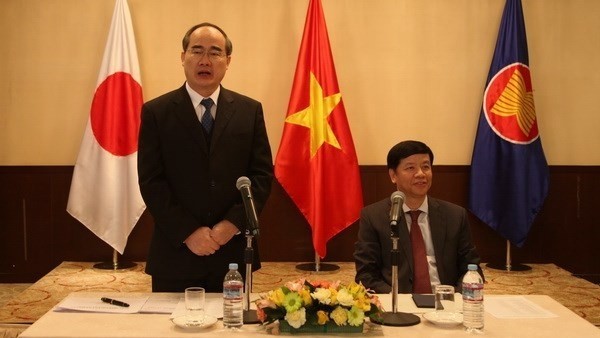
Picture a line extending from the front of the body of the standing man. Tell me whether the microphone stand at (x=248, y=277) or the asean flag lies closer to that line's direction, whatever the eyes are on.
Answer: the microphone stand

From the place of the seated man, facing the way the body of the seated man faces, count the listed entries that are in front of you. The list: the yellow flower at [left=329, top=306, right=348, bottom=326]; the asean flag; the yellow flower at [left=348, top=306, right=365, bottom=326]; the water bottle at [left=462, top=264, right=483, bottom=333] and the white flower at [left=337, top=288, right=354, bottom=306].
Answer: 4

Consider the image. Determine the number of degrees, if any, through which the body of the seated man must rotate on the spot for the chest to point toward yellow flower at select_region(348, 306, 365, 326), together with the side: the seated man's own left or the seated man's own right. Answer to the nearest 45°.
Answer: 0° — they already face it

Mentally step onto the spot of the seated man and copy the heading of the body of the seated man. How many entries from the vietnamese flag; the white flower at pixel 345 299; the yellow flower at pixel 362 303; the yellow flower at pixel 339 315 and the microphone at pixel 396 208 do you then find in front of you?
4

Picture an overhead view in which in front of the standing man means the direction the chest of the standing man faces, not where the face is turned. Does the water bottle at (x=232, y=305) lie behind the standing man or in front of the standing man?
in front

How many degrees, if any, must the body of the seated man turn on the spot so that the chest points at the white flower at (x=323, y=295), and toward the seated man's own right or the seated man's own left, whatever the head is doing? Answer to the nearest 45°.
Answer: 0° — they already face it

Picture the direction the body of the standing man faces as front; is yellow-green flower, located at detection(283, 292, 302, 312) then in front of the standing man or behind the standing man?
in front

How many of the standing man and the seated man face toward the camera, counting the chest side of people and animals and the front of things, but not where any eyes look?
2

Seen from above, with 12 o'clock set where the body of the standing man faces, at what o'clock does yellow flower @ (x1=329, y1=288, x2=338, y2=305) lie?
The yellow flower is roughly at 11 o'clock from the standing man.
